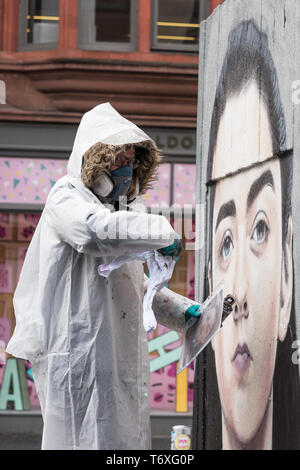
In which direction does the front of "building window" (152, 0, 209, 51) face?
toward the camera

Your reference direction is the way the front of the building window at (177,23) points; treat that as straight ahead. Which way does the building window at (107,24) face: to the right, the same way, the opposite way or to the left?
the same way

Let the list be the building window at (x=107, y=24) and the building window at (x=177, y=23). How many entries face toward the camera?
2

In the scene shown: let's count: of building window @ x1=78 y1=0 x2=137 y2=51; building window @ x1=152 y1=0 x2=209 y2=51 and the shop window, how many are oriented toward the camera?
3

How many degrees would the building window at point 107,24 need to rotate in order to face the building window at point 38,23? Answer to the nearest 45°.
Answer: approximately 90° to its right

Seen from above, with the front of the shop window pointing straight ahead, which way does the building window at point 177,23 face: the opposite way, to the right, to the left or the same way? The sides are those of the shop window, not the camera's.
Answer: the same way

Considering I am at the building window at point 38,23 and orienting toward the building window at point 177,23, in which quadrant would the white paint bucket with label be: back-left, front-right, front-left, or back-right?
front-right

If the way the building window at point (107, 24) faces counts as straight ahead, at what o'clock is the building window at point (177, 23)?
the building window at point (177, 23) is roughly at 9 o'clock from the building window at point (107, 24).

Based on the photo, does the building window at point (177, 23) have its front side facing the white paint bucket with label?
yes

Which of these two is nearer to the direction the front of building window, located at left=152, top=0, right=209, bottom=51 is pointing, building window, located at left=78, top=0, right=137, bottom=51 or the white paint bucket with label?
the white paint bucket with label

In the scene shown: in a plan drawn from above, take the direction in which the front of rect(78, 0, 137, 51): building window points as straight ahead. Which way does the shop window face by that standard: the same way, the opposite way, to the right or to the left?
the same way

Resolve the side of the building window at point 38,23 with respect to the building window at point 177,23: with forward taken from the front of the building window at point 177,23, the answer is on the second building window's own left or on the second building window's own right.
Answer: on the second building window's own right

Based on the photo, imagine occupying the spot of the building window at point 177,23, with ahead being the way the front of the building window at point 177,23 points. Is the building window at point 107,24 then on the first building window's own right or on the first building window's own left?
on the first building window's own right
